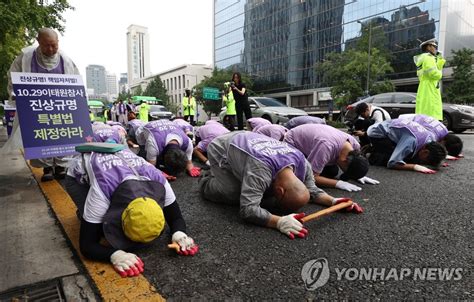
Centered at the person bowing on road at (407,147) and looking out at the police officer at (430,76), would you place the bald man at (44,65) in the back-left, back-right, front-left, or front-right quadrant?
back-left

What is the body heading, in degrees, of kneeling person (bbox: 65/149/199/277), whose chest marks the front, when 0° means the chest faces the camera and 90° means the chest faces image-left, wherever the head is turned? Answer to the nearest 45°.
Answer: approximately 315°

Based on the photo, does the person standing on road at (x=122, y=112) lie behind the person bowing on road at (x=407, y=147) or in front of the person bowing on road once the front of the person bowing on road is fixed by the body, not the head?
behind

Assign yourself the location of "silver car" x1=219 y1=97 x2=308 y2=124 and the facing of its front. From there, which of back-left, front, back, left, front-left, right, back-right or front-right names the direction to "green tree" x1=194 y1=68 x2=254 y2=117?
back-left

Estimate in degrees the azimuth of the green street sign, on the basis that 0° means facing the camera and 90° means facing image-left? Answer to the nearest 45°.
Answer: approximately 0°

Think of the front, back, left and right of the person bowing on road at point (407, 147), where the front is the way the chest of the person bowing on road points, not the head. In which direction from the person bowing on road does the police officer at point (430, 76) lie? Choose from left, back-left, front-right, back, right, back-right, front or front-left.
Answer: back-left

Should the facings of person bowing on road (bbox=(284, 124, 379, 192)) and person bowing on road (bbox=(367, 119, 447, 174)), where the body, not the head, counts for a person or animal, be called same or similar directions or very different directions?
same or similar directions

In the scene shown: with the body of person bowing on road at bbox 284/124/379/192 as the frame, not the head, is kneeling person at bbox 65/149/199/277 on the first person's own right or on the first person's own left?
on the first person's own right
